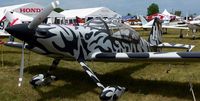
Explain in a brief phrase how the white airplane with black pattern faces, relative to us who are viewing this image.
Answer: facing the viewer and to the left of the viewer
